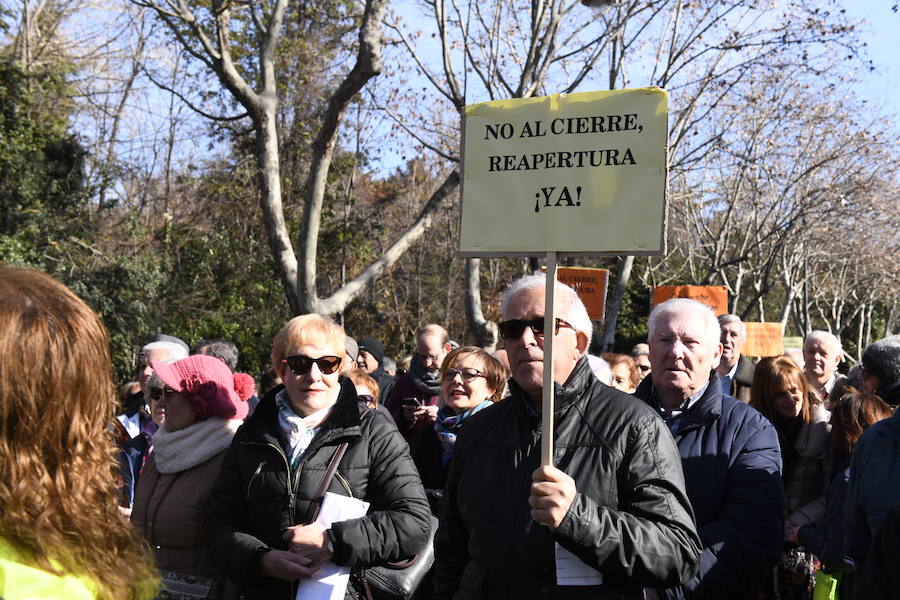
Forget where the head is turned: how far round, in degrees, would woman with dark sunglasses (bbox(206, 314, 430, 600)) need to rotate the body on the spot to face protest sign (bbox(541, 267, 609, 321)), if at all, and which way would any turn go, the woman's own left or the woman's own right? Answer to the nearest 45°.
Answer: approximately 135° to the woman's own left

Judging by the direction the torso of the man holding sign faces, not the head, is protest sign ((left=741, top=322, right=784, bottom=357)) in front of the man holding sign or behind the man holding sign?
behind

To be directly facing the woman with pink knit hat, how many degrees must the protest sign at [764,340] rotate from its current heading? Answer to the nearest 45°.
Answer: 0° — it already faces them

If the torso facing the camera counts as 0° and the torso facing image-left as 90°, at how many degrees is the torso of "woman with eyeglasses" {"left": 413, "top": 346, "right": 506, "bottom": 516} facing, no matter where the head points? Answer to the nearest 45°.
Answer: approximately 45°

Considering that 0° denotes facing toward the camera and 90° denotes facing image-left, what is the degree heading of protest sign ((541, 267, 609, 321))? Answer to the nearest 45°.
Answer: approximately 0°

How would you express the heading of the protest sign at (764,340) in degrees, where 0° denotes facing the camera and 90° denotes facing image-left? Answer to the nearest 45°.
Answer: approximately 0°

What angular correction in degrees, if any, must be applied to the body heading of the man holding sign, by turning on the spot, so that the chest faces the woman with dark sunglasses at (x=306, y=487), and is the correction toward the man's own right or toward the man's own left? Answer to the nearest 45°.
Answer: approximately 90° to the man's own right

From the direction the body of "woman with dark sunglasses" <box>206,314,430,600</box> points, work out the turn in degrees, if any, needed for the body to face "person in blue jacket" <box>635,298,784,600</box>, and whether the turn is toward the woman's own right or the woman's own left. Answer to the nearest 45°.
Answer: approximately 90° to the woman's own left

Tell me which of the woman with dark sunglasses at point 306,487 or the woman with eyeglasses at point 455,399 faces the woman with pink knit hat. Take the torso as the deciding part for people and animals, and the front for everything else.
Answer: the woman with eyeglasses
